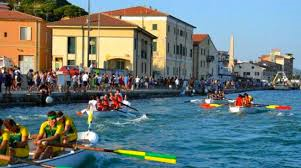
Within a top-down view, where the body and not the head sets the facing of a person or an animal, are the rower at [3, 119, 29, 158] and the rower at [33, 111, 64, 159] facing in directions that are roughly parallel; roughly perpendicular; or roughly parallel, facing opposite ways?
roughly parallel
